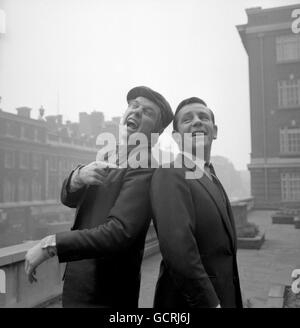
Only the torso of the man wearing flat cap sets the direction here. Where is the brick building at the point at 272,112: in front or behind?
behind

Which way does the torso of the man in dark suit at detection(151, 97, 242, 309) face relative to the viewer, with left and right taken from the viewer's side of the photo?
facing the viewer and to the right of the viewer

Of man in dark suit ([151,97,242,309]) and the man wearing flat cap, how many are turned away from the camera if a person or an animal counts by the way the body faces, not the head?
0

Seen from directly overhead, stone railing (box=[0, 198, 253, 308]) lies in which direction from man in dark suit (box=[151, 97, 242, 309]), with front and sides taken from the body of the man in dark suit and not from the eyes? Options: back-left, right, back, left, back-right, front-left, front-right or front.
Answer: back

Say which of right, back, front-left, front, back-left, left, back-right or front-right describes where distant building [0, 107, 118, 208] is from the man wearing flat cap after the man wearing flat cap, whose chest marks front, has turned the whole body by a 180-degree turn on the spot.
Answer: front-left

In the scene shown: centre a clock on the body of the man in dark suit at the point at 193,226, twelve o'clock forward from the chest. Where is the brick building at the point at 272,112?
The brick building is roughly at 8 o'clock from the man in dark suit.

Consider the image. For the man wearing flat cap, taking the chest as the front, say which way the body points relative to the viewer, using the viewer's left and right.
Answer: facing the viewer and to the left of the viewer
